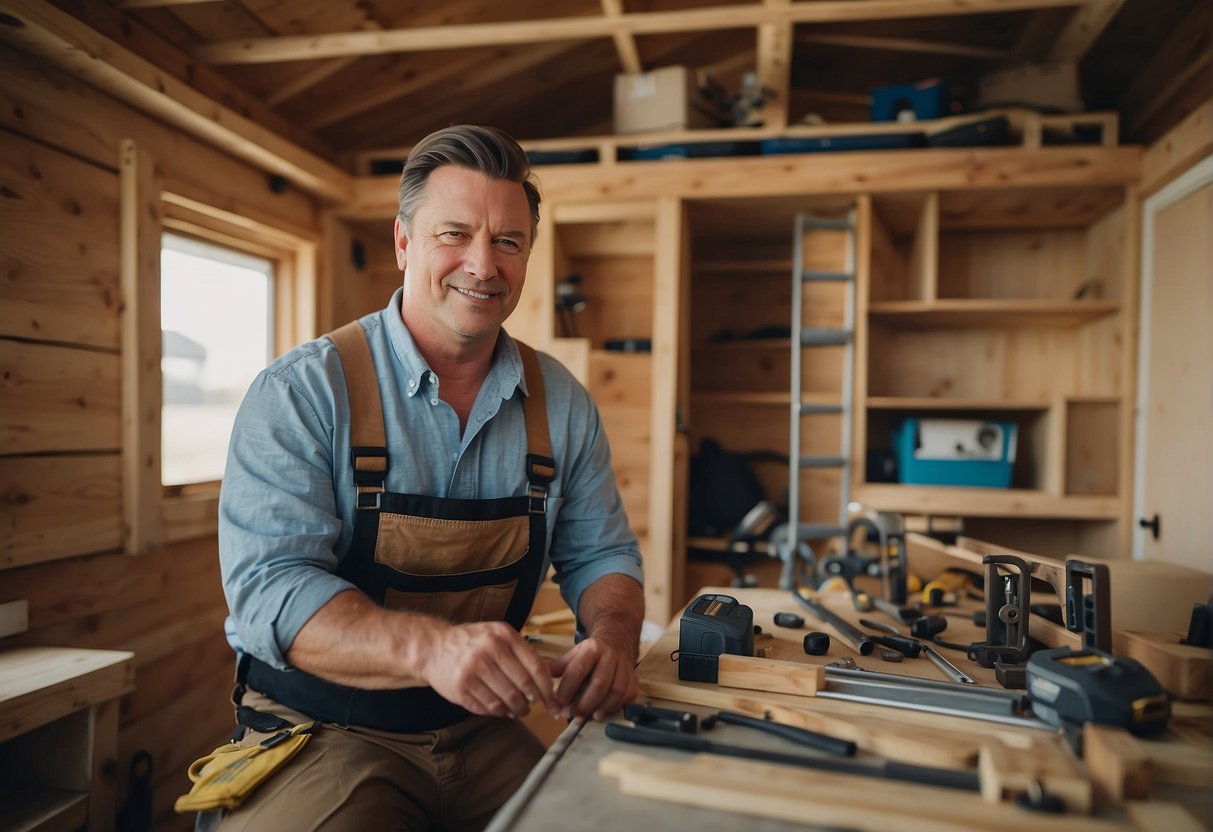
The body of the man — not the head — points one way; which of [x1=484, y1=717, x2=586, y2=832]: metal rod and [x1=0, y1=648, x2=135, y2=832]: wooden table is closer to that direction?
the metal rod

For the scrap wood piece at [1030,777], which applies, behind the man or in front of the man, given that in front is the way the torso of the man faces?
in front

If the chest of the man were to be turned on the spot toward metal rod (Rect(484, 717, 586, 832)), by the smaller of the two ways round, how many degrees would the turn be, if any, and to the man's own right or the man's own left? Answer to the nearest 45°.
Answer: approximately 45° to the man's own right

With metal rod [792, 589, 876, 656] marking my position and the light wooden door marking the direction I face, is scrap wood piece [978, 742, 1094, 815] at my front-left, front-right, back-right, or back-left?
back-right

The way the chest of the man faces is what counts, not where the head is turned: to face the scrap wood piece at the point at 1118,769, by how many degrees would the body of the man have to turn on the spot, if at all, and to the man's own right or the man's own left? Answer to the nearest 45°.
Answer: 0° — they already face it

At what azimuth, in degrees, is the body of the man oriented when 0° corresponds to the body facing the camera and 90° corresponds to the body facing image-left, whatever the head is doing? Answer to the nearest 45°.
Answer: approximately 315°

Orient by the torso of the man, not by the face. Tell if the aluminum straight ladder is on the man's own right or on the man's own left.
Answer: on the man's own left

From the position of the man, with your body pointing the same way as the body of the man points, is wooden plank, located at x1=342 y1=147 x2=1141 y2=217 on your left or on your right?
on your left
